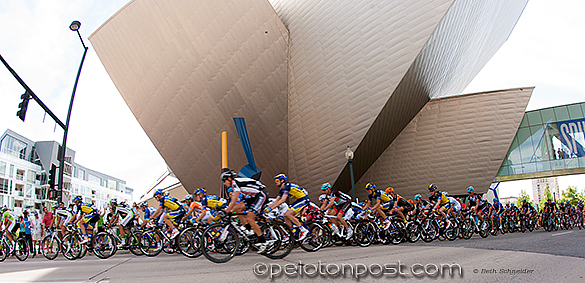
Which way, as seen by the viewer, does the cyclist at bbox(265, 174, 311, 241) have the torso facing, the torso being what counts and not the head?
to the viewer's left

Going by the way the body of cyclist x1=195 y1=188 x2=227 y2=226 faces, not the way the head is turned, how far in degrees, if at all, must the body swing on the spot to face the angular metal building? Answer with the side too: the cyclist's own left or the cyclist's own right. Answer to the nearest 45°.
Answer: approximately 135° to the cyclist's own right

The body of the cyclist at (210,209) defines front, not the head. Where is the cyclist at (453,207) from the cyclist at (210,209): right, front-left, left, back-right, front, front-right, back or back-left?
back

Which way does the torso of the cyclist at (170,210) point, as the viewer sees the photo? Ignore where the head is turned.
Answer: to the viewer's left

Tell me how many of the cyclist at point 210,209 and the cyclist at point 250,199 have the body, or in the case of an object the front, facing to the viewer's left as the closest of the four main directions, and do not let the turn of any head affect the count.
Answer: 2

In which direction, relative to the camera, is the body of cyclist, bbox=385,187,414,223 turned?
to the viewer's left

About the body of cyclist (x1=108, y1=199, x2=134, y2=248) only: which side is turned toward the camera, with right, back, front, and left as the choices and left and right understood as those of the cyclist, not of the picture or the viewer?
left

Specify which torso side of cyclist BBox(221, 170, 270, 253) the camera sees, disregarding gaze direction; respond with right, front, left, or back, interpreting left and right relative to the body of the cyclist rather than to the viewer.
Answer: left

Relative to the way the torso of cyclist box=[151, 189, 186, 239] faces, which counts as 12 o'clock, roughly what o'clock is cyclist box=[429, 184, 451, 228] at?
cyclist box=[429, 184, 451, 228] is roughly at 6 o'clock from cyclist box=[151, 189, 186, 239].

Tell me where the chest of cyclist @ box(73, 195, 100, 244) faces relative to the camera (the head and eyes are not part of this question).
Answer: to the viewer's left
